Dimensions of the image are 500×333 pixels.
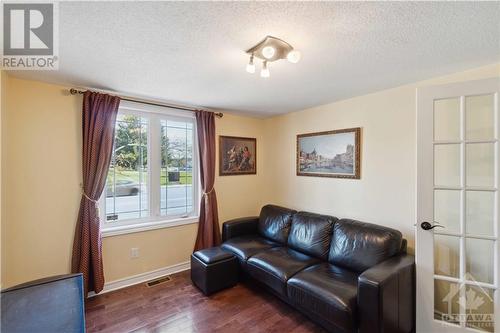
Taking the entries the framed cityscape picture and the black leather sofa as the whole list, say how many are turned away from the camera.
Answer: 0

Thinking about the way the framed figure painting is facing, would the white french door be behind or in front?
in front

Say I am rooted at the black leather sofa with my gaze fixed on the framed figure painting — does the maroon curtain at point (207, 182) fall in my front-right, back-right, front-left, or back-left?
front-left

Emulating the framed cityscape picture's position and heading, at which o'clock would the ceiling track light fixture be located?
The ceiling track light fixture is roughly at 11 o'clock from the framed cityscape picture.

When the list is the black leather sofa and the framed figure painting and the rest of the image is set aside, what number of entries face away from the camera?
0

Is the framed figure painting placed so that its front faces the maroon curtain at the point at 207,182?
no

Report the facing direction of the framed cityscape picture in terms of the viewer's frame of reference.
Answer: facing the viewer and to the left of the viewer

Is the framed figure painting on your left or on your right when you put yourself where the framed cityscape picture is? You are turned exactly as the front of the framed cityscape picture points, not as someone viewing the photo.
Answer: on your right

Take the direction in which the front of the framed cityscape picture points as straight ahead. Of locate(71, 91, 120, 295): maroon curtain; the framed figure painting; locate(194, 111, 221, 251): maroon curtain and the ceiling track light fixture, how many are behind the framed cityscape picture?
0

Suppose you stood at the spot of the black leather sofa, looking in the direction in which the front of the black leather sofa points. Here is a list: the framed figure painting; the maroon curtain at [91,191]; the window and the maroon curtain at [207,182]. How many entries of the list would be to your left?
0

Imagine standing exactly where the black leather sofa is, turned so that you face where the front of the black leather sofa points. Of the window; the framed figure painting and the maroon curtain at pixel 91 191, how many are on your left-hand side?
0

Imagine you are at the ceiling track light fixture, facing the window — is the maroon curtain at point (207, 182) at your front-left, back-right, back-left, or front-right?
front-right

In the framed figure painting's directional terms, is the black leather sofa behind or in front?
in front

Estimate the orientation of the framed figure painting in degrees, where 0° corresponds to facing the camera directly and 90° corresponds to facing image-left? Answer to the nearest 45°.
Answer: approximately 315°

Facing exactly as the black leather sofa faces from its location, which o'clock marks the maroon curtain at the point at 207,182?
The maroon curtain is roughly at 2 o'clock from the black leather sofa.

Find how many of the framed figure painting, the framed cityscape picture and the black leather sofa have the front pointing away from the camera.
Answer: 0

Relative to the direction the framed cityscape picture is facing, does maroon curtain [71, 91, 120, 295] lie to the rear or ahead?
ahead
